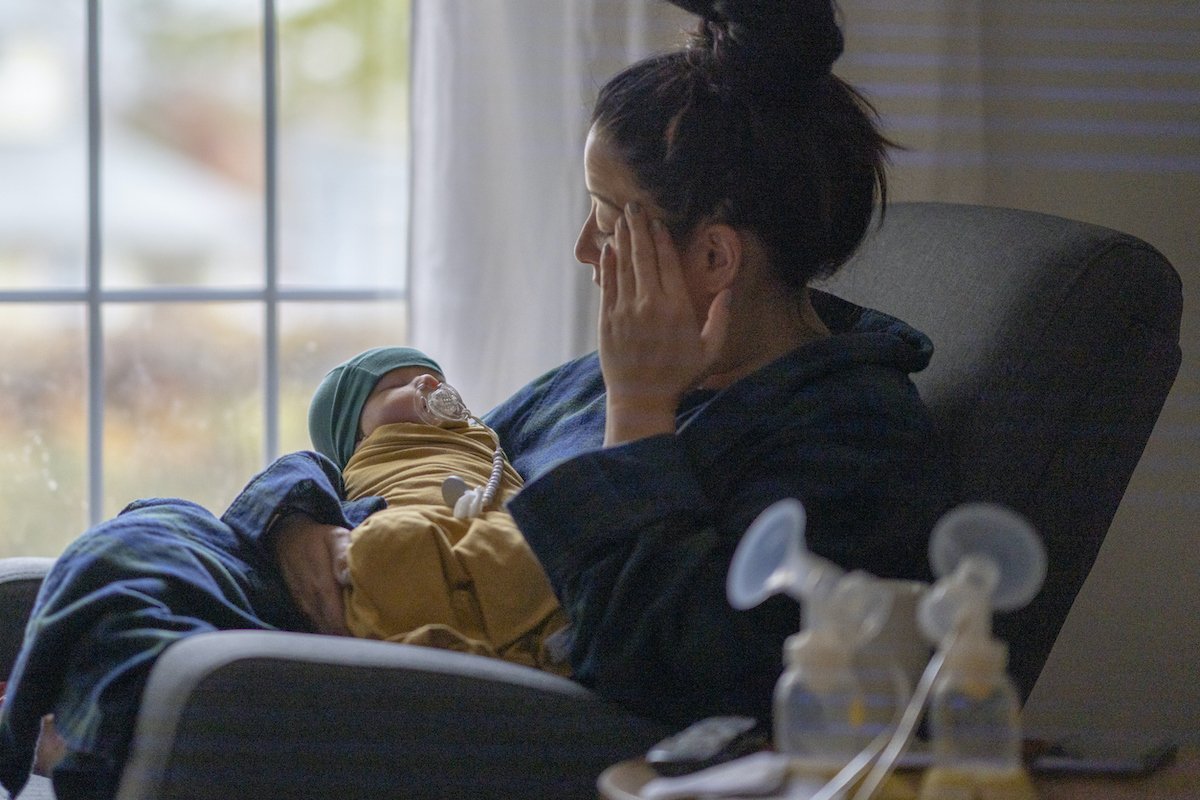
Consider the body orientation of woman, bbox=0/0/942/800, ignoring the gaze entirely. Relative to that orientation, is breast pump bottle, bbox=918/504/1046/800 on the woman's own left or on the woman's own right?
on the woman's own left

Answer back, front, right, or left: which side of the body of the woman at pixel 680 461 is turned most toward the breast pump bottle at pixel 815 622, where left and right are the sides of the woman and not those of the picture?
left

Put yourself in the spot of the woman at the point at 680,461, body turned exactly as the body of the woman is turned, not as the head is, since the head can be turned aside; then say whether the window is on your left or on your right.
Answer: on your right

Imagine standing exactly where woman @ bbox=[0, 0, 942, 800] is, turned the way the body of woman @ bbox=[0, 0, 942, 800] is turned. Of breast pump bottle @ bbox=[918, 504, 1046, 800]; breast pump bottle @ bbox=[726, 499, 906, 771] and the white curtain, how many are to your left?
2

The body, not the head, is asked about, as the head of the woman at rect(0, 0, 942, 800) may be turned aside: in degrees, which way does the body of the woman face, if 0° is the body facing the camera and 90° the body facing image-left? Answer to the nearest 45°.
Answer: approximately 90°

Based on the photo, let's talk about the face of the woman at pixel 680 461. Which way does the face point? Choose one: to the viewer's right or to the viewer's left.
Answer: to the viewer's left

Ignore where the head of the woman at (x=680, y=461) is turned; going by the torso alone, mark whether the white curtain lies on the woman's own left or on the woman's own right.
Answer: on the woman's own right
